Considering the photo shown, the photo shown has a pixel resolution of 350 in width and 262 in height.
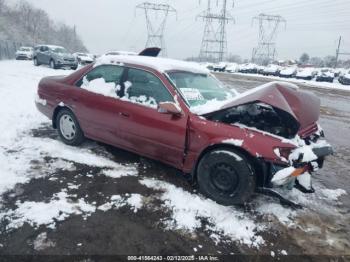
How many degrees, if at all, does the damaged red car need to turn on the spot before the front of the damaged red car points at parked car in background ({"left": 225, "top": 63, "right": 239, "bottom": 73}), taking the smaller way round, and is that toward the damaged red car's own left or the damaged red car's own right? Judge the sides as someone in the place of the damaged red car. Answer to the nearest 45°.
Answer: approximately 135° to the damaged red car's own left

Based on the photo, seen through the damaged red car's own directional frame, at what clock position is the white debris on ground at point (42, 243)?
The white debris on ground is roughly at 3 o'clock from the damaged red car.

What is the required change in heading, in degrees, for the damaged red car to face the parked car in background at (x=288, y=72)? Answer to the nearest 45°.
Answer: approximately 135° to its left

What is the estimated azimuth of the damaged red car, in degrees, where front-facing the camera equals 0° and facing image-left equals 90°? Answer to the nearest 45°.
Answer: approximately 315°

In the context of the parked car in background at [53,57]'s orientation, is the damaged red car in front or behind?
in front

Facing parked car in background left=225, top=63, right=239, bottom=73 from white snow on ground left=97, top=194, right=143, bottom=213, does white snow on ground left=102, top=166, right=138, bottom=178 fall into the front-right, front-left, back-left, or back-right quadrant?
front-left

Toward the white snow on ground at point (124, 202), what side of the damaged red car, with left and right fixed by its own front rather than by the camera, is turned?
right

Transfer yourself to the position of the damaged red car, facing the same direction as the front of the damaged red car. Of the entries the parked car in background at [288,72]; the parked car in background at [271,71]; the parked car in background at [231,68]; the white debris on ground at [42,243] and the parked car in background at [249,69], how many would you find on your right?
1

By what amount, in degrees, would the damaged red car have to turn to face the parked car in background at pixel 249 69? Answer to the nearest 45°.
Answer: approximately 135° to its left

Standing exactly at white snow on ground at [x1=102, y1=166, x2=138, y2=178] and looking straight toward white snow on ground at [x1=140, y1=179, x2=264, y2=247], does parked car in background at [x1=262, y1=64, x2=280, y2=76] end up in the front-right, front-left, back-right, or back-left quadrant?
back-left

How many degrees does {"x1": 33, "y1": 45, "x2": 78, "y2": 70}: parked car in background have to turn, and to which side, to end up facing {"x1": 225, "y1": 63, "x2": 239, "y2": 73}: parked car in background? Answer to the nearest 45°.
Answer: approximately 90° to its left

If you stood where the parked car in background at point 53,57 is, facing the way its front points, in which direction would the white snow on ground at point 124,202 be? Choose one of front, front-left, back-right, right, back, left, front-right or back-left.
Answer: front-right

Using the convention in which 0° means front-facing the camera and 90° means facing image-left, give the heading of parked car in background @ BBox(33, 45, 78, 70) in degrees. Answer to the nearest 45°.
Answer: approximately 315°

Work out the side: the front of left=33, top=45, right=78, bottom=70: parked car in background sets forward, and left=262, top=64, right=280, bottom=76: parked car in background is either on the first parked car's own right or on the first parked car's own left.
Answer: on the first parked car's own left

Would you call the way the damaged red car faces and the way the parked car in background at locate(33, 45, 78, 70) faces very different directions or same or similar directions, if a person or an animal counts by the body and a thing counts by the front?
same or similar directions
